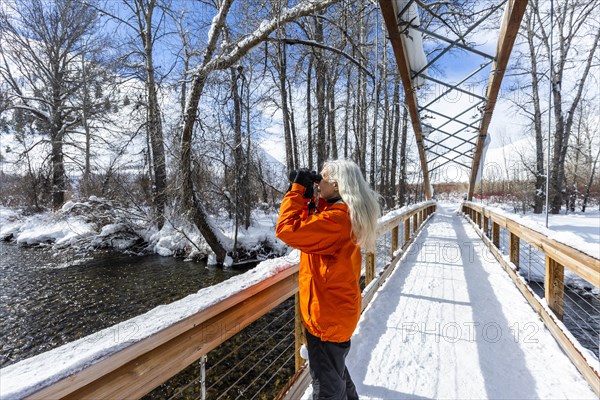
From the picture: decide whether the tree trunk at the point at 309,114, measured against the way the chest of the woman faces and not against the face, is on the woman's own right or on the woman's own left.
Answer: on the woman's own right

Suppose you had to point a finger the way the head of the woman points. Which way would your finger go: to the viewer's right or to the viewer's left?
to the viewer's left

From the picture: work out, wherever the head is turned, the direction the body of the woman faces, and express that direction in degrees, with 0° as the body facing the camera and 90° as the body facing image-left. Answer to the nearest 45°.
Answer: approximately 90°
